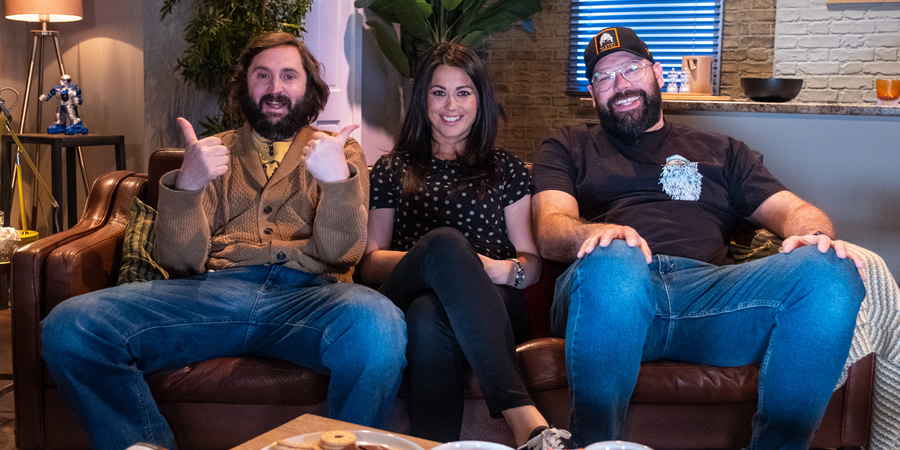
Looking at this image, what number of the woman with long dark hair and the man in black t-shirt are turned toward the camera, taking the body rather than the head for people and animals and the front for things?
2

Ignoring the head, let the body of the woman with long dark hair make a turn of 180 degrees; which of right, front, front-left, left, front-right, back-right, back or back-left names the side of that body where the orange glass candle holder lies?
front-right

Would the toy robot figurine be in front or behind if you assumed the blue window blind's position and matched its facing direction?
in front

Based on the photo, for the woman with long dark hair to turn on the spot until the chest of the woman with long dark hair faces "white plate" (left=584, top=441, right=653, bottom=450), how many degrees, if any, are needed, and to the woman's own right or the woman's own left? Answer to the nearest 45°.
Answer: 0° — they already face it

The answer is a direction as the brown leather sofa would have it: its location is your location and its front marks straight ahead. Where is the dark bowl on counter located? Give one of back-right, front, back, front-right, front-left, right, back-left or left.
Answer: back-left

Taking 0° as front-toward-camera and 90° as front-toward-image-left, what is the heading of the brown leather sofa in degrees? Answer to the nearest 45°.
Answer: approximately 0°

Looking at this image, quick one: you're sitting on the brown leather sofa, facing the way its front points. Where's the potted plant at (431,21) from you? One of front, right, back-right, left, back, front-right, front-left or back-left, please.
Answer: back

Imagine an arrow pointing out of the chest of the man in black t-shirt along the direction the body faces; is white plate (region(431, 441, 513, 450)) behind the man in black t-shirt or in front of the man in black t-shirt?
in front

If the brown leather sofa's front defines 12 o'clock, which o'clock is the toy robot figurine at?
The toy robot figurine is roughly at 5 o'clock from the brown leather sofa.

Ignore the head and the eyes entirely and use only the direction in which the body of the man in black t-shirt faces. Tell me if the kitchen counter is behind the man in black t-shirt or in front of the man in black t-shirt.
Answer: behind

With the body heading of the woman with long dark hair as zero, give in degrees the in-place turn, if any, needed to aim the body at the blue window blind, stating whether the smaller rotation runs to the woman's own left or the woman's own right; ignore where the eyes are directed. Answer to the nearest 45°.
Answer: approximately 180°
